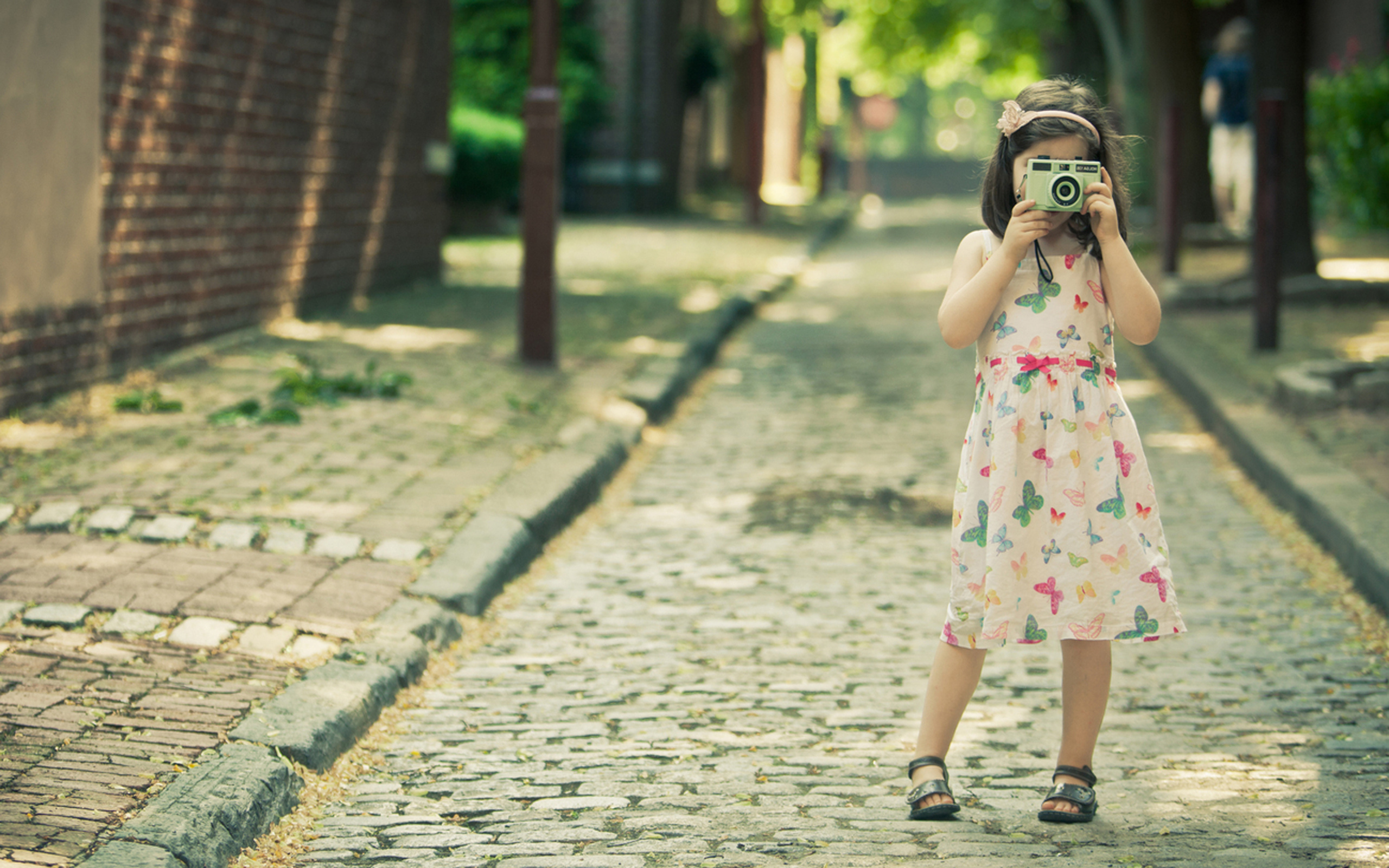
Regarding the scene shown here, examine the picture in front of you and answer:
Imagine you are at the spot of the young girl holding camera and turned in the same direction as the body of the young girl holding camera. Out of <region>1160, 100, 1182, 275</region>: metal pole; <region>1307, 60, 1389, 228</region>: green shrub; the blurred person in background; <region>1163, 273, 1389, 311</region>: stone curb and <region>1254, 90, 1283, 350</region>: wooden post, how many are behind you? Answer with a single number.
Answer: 5

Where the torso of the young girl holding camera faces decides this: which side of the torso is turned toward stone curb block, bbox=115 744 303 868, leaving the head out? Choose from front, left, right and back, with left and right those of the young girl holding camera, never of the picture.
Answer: right

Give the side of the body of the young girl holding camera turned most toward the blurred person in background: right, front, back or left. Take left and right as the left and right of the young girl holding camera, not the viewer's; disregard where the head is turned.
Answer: back

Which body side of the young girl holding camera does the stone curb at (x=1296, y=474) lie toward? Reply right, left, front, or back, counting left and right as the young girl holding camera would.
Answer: back

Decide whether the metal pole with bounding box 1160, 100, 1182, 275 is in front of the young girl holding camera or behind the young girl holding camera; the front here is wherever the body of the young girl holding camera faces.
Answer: behind

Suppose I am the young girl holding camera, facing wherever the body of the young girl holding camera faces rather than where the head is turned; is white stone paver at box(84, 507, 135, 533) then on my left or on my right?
on my right

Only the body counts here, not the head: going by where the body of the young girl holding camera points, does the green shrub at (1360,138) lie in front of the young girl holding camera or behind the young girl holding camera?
behind

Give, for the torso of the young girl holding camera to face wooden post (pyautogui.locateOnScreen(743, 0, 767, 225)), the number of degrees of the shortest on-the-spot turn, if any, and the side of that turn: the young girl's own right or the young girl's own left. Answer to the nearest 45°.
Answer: approximately 180°

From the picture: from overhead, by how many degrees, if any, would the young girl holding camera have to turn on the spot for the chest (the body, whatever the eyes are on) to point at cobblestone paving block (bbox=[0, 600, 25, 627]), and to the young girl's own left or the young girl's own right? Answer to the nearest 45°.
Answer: approximately 90° to the young girl's own right

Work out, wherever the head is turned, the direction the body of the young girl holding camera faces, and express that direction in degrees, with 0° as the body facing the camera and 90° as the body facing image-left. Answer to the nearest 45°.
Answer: approximately 0°

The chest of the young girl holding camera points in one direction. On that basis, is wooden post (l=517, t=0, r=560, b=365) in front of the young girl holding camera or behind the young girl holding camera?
behind

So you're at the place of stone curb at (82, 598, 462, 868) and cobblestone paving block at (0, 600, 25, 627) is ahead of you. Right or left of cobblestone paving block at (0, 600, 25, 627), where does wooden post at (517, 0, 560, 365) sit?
right
